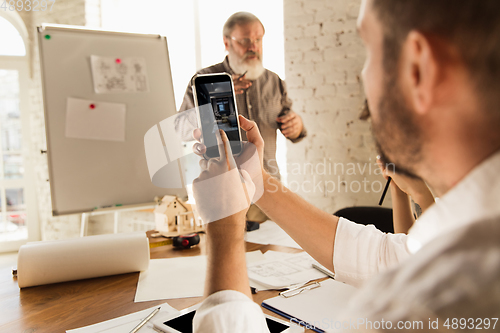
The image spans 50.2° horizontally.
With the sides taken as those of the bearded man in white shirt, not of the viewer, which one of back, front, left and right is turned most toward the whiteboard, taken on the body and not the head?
front

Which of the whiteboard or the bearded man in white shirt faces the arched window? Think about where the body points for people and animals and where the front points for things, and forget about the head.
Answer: the bearded man in white shirt

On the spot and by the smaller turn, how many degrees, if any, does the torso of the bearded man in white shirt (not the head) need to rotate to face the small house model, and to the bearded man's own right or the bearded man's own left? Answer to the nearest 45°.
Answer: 0° — they already face it

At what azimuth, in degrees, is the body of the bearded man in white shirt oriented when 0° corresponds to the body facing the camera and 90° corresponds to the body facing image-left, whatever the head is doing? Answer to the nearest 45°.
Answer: approximately 135°

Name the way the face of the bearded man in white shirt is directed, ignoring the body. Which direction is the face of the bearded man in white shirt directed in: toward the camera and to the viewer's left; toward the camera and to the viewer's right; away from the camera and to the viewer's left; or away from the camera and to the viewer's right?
away from the camera and to the viewer's left

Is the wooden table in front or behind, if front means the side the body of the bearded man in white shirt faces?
in front

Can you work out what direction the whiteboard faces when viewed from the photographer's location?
facing the viewer and to the right of the viewer

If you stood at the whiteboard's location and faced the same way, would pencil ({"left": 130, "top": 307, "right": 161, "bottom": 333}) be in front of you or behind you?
in front

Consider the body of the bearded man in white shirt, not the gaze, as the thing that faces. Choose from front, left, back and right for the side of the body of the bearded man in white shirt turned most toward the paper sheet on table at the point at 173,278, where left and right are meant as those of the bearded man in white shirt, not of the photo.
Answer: front
